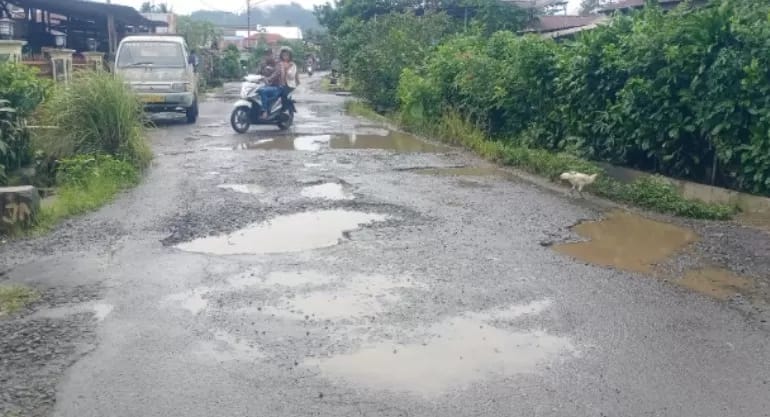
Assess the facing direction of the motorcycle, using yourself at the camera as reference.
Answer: facing the viewer and to the left of the viewer

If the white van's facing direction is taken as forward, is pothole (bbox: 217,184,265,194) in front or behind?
in front

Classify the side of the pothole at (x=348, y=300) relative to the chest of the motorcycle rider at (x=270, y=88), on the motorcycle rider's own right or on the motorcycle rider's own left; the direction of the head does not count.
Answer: on the motorcycle rider's own left

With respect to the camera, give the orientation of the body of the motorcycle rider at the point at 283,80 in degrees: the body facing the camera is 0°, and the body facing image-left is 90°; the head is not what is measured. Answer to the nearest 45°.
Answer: approximately 45°

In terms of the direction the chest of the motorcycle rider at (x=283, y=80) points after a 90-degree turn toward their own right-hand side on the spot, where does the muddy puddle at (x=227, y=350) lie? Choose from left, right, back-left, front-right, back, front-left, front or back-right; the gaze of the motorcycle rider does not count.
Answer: back-left

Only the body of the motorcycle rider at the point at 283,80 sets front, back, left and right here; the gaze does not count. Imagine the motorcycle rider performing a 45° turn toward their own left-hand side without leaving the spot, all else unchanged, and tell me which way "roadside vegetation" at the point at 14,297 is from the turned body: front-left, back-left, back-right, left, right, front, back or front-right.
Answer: front

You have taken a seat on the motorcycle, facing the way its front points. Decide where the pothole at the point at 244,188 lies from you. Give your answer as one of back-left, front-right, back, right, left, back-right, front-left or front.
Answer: front-left

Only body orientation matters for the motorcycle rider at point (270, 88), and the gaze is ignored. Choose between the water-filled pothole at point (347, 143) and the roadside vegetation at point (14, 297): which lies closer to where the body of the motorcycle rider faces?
the roadside vegetation

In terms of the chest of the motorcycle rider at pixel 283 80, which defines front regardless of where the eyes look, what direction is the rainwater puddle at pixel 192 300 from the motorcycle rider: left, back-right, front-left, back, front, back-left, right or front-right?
front-left

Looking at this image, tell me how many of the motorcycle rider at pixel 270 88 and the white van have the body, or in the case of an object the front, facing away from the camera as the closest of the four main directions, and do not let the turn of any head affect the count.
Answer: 0

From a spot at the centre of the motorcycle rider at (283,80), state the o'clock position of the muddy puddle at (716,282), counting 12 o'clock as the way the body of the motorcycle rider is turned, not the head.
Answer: The muddy puddle is roughly at 10 o'clock from the motorcycle rider.

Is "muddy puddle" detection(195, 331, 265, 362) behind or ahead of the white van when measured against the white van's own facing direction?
ahead

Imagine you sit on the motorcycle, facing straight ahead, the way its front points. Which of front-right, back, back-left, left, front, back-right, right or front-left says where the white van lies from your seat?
right

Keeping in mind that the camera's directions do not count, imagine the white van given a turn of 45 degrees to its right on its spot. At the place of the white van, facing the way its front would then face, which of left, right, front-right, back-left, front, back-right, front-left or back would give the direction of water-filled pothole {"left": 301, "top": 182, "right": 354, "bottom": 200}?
front-left

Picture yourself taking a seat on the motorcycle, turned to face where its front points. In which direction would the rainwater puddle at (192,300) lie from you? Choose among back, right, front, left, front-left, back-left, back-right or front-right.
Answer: front-left

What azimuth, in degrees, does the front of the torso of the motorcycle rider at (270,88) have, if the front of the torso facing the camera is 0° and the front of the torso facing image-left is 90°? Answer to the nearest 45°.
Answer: approximately 45°

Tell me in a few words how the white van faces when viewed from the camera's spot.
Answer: facing the viewer

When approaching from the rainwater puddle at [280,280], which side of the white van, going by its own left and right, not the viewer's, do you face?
front

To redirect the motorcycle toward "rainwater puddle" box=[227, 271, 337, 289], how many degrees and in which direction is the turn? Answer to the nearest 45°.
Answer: approximately 45° to its left

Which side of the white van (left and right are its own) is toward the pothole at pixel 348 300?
front

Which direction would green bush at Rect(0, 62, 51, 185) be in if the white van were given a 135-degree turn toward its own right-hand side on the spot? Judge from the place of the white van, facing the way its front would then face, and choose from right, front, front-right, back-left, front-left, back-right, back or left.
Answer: back-left

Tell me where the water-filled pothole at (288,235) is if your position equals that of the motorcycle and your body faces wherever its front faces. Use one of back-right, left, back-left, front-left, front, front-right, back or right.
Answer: front-left
